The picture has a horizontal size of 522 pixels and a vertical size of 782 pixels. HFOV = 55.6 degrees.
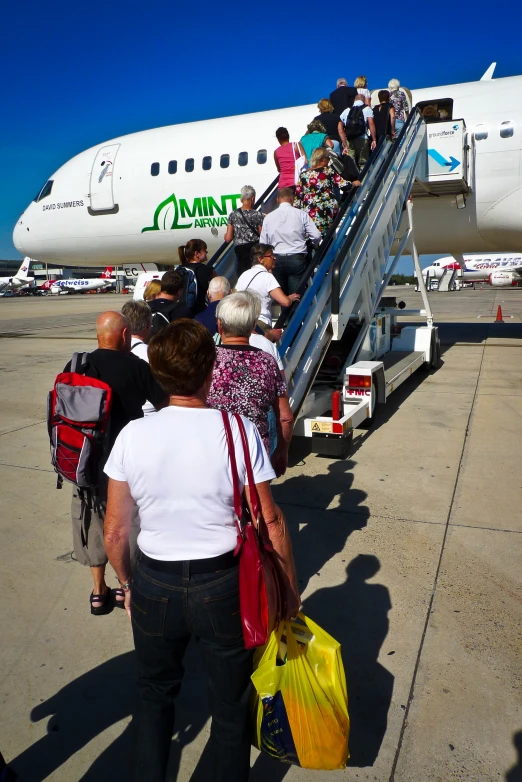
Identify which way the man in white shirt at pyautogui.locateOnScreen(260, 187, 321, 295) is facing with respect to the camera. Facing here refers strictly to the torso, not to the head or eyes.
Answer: away from the camera

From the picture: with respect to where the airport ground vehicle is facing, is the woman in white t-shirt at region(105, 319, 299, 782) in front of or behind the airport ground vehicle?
behind

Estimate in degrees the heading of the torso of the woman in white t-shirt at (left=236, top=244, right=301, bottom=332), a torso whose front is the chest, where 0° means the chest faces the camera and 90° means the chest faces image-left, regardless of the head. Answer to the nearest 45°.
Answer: approximately 225°

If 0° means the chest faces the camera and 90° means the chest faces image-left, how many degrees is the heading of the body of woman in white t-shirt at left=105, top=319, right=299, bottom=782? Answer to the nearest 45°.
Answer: approximately 180°

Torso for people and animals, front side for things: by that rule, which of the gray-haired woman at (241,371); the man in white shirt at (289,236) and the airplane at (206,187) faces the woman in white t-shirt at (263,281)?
the gray-haired woman

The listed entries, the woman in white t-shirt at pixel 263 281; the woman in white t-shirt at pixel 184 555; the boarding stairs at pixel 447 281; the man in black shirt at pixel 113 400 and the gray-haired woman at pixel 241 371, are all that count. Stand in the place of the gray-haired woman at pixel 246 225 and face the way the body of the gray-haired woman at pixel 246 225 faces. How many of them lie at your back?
4

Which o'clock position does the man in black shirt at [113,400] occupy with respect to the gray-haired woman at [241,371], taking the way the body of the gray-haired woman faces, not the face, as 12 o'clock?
The man in black shirt is roughly at 9 o'clock from the gray-haired woman.

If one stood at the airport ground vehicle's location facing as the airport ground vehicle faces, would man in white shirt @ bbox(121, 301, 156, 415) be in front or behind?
behind

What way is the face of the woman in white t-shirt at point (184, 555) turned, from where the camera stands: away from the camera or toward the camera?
away from the camera

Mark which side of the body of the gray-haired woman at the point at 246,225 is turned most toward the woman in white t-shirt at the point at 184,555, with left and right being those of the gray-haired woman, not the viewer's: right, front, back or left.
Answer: back

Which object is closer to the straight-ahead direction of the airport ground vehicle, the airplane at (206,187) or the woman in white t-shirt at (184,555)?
the airplane

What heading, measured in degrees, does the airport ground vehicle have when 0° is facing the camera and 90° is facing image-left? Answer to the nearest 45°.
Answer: approximately 225°

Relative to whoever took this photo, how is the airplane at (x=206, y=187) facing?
facing away from the viewer and to the left of the viewer

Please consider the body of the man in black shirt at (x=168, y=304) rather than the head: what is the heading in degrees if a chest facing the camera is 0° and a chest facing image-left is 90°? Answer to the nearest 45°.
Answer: approximately 225°

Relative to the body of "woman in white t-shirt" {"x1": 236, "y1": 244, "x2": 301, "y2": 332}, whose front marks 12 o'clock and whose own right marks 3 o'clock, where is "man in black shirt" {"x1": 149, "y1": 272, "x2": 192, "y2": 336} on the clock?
The man in black shirt is roughly at 7 o'clock from the woman in white t-shirt.
